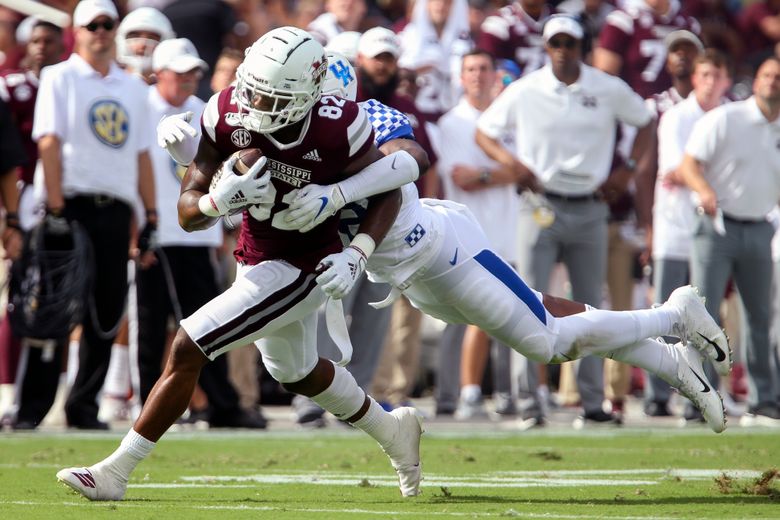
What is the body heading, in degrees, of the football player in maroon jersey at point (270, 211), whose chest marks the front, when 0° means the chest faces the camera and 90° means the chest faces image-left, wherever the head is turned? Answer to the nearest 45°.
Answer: approximately 45°

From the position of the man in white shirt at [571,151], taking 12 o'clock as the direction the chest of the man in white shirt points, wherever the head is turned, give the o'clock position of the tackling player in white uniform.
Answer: The tackling player in white uniform is roughly at 12 o'clock from the man in white shirt.

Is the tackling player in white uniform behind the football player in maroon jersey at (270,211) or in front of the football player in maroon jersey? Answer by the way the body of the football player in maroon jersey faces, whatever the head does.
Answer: behind

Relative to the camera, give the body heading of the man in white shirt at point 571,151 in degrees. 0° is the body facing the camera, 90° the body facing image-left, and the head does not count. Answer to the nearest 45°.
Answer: approximately 0°

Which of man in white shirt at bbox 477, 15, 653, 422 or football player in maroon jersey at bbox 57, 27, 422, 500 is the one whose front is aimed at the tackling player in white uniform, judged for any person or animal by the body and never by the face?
the man in white shirt

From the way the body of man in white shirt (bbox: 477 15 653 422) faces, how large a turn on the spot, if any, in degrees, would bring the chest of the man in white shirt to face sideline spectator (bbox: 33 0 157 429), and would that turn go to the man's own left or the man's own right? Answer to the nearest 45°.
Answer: approximately 90° to the man's own right

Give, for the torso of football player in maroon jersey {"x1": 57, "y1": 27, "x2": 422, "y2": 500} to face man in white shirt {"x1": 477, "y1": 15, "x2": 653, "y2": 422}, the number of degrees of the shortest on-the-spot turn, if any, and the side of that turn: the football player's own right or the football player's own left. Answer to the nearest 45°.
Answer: approximately 180°

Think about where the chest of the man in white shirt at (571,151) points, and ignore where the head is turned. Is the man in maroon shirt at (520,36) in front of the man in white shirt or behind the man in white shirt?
behind

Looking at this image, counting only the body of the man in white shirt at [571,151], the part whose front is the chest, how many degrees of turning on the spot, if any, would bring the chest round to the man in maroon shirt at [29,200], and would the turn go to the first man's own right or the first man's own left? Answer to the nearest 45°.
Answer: approximately 90° to the first man's own right
